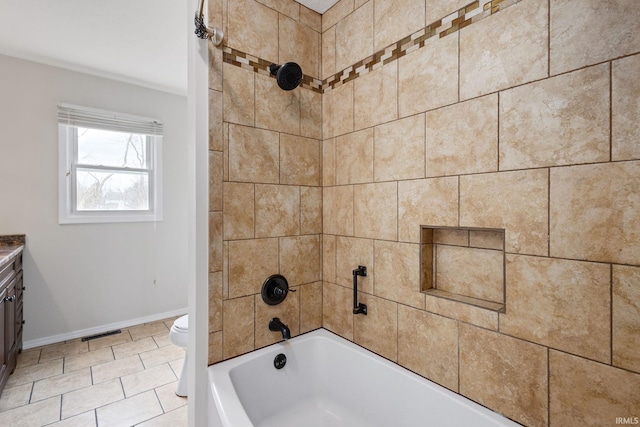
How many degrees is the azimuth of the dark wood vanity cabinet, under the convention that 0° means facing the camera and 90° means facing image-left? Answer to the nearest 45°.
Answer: approximately 270°

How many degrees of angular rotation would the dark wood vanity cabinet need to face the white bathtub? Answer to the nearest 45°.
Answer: approximately 45° to its right
